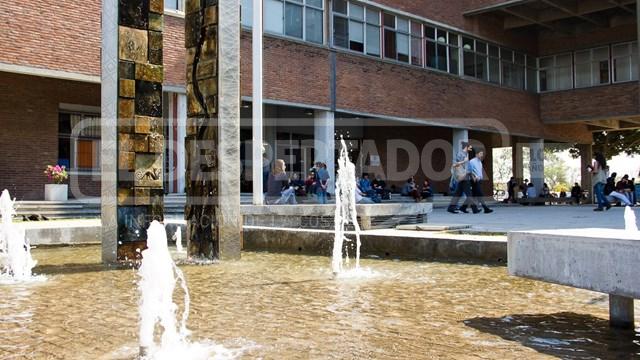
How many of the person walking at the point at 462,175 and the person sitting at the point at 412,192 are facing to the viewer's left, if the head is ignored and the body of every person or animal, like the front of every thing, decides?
0

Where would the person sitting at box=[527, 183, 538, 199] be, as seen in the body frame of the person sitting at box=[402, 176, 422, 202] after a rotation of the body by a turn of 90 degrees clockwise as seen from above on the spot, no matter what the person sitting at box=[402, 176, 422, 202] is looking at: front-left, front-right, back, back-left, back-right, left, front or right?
back

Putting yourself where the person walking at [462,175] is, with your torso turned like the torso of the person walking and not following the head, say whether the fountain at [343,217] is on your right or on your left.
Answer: on your right

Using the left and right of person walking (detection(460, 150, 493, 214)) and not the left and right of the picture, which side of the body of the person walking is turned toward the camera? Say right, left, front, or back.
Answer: right

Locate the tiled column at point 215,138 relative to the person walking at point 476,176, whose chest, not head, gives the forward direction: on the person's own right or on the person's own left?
on the person's own right

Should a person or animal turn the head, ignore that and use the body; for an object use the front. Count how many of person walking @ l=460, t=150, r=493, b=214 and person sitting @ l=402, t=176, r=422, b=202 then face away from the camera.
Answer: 0

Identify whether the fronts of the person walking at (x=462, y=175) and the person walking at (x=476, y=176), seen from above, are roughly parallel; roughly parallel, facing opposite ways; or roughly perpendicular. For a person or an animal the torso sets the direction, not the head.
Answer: roughly parallel

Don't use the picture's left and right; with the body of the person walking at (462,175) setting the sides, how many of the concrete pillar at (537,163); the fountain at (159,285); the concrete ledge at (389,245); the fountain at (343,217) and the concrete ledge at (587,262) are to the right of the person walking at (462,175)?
4

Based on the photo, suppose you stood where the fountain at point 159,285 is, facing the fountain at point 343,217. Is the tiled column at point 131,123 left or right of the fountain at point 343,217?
left

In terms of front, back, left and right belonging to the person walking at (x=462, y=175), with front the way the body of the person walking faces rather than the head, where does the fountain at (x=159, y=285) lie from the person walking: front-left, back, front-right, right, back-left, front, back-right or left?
right

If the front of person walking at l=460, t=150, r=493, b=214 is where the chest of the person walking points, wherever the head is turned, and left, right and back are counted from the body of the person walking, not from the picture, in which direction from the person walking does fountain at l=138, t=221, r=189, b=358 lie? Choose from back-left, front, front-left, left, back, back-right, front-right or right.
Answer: right

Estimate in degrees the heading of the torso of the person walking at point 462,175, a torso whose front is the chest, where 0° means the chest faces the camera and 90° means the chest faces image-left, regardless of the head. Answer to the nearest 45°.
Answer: approximately 270°

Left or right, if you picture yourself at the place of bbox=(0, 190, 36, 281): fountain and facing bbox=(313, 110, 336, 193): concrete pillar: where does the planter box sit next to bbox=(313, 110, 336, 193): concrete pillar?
left

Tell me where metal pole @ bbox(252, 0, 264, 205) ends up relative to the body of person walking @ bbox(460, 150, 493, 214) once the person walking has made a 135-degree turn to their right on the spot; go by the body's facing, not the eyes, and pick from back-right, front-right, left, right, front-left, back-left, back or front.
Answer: front

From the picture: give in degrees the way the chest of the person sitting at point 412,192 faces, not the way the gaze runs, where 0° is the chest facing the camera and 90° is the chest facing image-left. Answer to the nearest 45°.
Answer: approximately 315°
